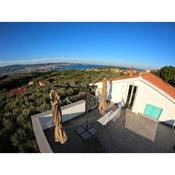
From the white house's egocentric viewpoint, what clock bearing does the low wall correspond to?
The low wall is roughly at 12 o'clock from the white house.

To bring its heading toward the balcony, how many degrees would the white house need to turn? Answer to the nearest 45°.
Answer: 0° — it already faces it

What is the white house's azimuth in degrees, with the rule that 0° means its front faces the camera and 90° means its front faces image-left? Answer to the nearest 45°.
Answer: approximately 45°
